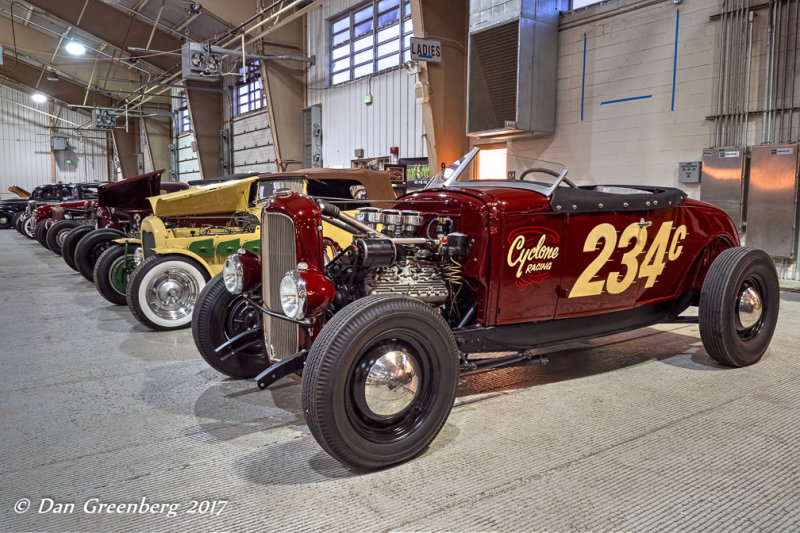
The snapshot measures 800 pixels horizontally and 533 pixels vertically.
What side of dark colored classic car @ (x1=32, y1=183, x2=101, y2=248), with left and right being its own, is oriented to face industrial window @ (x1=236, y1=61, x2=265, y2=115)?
back

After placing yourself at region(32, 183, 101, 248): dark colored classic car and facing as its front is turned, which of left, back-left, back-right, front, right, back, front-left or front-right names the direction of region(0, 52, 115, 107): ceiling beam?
back-right

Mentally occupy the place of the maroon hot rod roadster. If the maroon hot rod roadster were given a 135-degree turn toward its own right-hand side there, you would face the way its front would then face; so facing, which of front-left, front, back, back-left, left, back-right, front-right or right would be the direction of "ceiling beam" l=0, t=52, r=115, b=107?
front-left

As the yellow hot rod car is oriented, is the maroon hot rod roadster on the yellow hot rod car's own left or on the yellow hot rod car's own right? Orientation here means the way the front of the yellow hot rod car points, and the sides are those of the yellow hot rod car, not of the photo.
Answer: on the yellow hot rod car's own left

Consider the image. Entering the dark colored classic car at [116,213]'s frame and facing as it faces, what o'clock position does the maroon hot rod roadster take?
The maroon hot rod roadster is roughly at 10 o'clock from the dark colored classic car.

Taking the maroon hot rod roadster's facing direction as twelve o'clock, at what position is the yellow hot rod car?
The yellow hot rod car is roughly at 3 o'clock from the maroon hot rod roadster.

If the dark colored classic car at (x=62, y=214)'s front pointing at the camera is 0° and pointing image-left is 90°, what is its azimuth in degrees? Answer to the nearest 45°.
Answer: approximately 45°

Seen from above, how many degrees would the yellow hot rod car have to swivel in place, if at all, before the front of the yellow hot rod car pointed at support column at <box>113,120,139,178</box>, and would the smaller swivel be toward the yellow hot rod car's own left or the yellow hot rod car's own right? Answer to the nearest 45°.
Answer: approximately 135° to the yellow hot rod car's own right

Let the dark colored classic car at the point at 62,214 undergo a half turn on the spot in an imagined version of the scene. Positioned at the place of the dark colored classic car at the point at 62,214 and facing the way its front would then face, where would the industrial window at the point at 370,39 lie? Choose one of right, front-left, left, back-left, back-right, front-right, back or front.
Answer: front-right

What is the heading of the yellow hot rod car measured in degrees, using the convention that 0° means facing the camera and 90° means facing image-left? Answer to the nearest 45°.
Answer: approximately 45°
